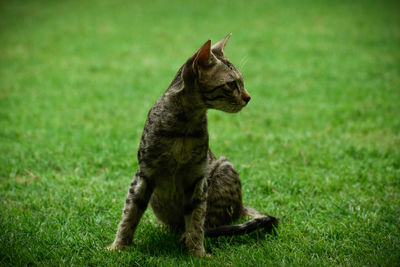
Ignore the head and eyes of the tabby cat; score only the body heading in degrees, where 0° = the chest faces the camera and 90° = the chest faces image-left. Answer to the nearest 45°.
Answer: approximately 45°
